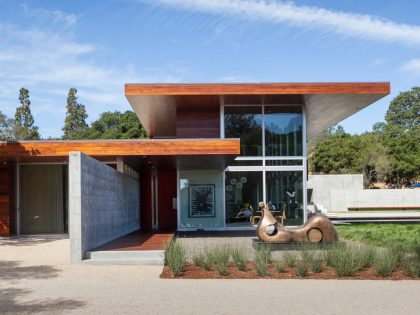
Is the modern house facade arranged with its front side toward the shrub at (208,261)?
yes

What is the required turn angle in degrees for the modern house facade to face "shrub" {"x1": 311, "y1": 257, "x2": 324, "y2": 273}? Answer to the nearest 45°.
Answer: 0° — it already faces it

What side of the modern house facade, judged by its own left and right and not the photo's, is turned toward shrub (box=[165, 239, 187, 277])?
front

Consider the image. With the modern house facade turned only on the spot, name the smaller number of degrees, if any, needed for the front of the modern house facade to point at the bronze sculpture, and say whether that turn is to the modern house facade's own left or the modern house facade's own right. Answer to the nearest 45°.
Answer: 0° — it already faces it

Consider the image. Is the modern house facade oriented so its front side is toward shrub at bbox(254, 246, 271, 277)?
yes

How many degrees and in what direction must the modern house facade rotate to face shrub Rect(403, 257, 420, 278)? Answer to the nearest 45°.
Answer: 0° — it already faces it

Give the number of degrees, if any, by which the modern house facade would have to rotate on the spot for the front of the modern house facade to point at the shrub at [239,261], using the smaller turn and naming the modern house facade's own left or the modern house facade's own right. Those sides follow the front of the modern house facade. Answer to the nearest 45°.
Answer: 0° — it already faces it

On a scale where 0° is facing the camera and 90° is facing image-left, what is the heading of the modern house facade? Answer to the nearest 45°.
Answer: approximately 0°

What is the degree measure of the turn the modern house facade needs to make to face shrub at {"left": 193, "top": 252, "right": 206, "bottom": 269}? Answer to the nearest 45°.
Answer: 0° — it already faces it

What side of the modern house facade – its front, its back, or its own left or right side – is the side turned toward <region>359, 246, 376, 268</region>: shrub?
front

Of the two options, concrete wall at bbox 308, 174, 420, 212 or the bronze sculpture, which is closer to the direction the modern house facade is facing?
the bronze sculpture

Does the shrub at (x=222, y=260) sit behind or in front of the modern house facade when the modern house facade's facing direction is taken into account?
in front
